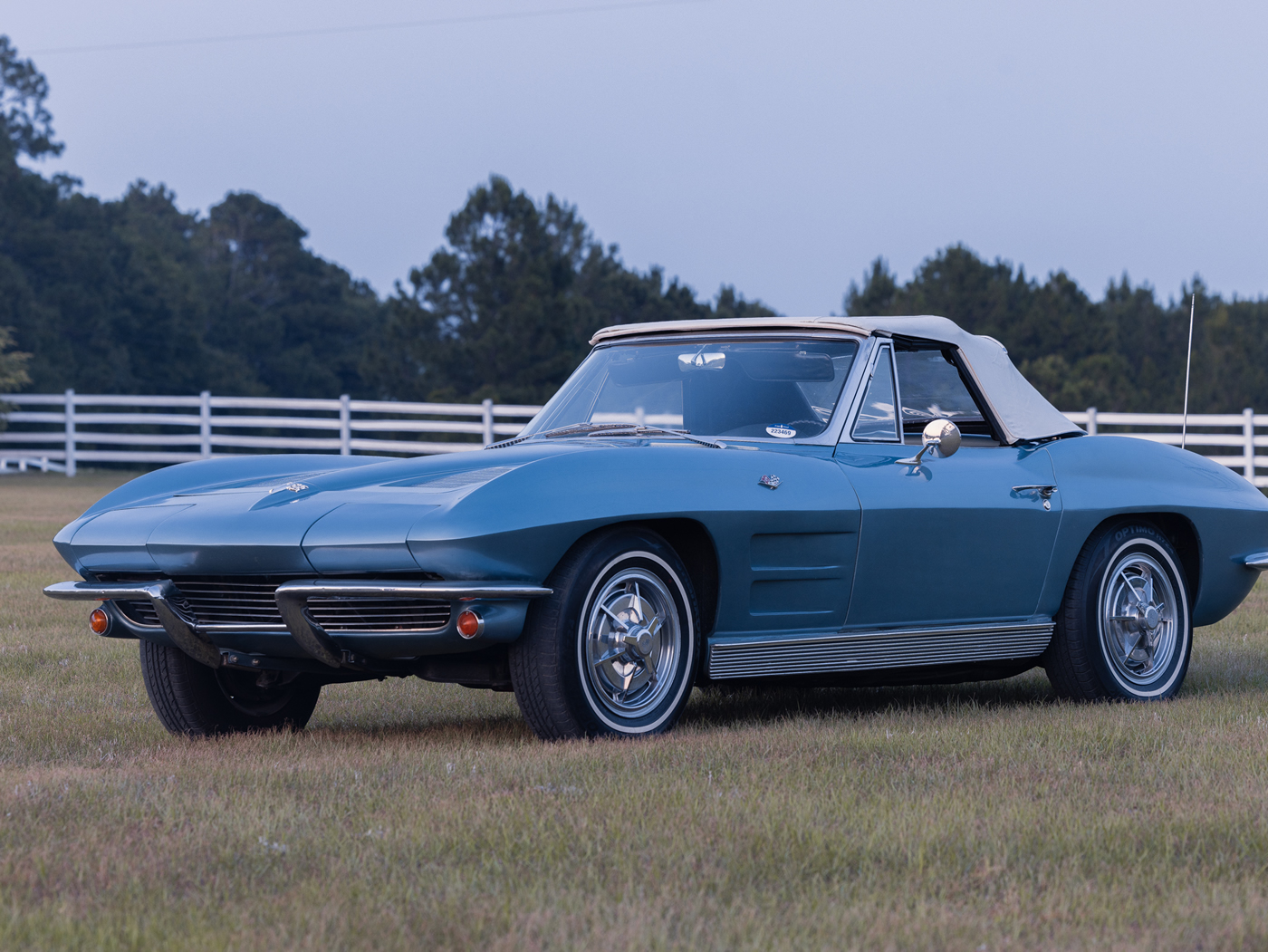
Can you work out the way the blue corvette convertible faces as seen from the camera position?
facing the viewer and to the left of the viewer
